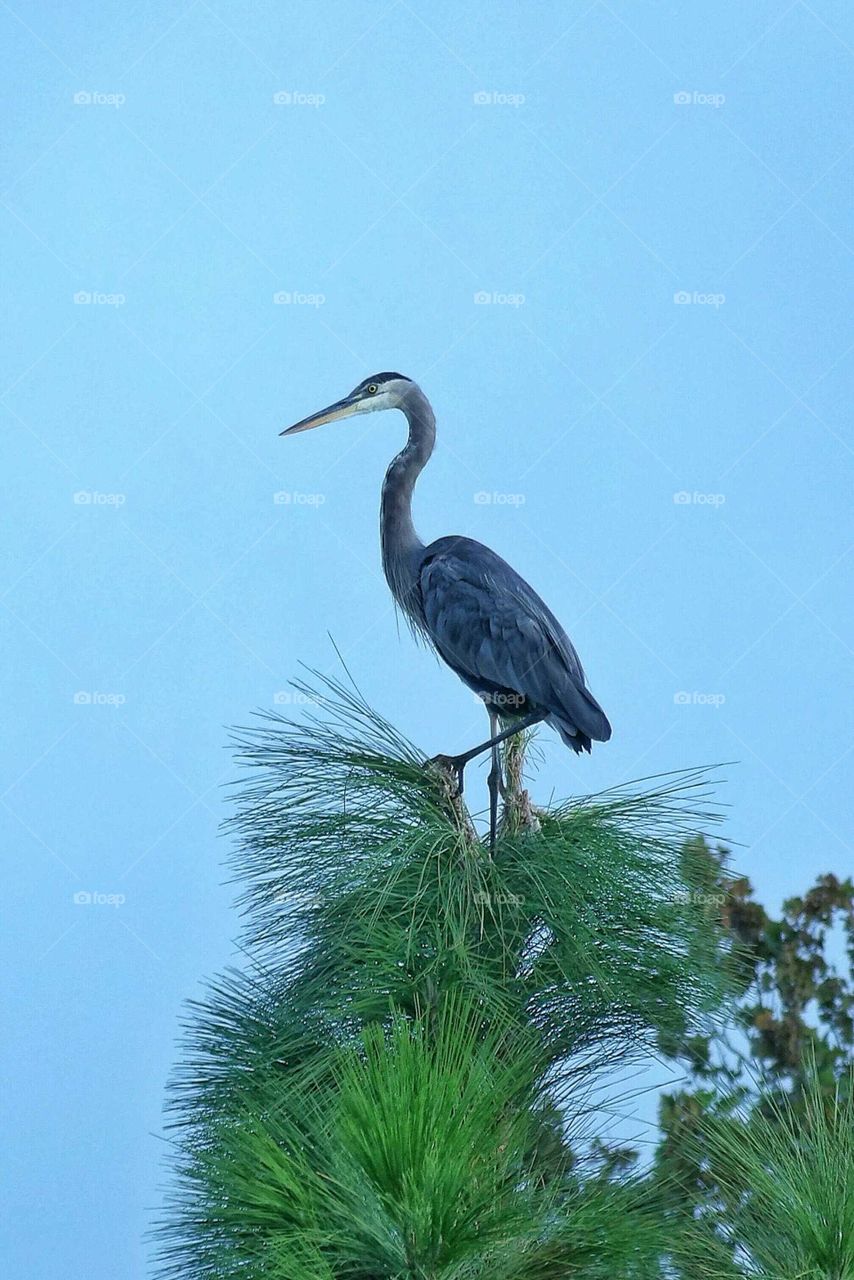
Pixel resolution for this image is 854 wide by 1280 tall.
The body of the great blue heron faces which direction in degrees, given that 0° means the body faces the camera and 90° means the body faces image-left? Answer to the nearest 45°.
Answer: approximately 90°
